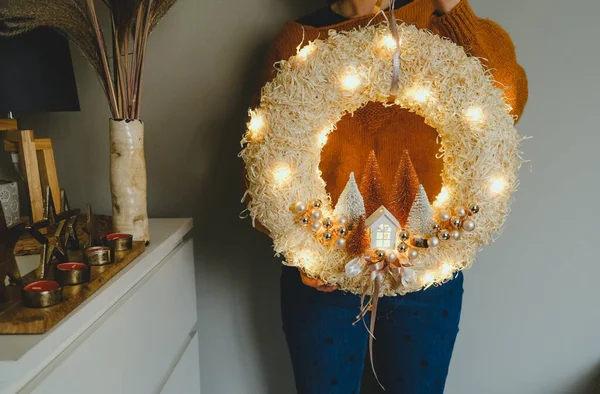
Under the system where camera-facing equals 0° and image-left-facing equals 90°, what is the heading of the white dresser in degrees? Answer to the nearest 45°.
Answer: approximately 315°
